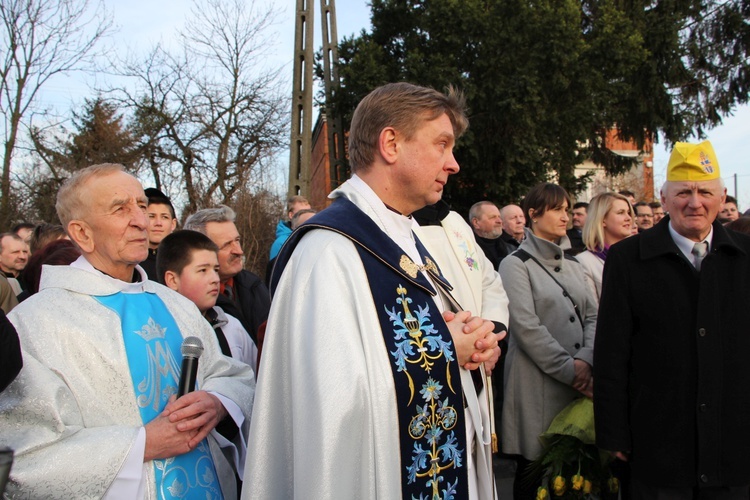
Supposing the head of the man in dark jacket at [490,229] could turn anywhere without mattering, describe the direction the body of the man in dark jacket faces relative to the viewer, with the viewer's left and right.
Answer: facing the viewer and to the right of the viewer

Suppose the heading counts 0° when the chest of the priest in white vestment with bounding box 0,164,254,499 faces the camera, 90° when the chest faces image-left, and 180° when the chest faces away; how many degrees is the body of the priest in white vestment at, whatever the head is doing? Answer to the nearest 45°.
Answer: approximately 315°

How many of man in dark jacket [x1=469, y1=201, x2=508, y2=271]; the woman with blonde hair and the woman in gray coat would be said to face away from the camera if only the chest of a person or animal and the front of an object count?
0

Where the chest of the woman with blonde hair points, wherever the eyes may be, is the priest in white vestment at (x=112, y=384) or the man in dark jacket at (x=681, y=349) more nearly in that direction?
the man in dark jacket

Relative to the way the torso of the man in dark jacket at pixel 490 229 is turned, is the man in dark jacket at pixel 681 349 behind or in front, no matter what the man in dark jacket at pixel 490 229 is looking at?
in front

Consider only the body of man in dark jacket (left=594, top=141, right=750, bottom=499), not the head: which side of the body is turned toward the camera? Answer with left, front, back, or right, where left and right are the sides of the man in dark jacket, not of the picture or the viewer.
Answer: front

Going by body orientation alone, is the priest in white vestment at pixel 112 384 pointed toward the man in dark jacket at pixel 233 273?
no

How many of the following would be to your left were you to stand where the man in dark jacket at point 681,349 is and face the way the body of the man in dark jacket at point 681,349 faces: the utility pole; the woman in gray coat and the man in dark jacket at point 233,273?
0

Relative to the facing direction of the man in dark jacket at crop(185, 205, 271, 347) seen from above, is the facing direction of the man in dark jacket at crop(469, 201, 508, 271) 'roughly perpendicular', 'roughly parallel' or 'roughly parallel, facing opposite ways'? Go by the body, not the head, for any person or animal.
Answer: roughly parallel

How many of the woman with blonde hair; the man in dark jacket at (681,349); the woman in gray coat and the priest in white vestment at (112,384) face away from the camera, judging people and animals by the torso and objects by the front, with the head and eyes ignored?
0

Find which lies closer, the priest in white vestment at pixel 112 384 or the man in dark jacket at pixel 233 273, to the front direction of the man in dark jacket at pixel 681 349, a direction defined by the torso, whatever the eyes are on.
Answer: the priest in white vestment

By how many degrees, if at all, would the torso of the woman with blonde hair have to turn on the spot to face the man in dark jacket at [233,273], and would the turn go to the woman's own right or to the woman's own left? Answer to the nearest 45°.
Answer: approximately 90° to the woman's own right

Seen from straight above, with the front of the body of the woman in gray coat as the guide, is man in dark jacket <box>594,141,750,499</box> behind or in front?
in front

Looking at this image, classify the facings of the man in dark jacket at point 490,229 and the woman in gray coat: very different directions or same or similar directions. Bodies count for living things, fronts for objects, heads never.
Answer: same or similar directions

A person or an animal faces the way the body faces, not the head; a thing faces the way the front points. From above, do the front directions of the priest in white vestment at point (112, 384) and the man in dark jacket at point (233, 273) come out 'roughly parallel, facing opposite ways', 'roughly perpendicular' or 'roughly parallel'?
roughly parallel

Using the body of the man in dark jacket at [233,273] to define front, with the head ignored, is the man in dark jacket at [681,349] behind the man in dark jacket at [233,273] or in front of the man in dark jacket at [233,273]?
in front
